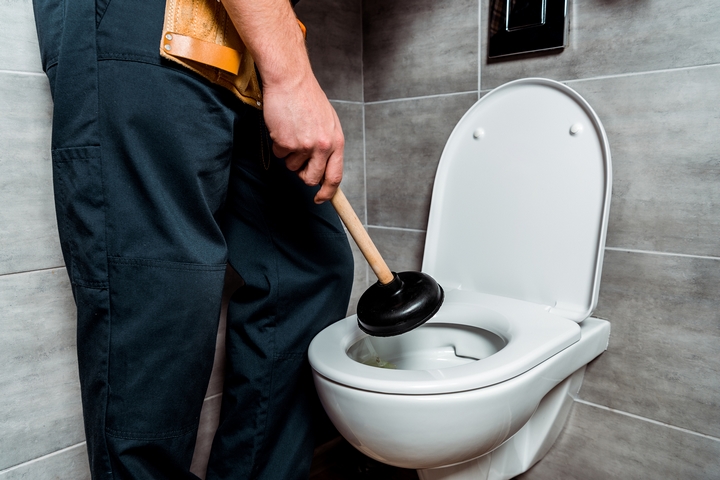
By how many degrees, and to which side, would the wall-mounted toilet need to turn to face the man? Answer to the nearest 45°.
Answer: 0° — it already faces them

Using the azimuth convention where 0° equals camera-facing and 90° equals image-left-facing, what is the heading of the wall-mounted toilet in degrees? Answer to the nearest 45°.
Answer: approximately 45°
